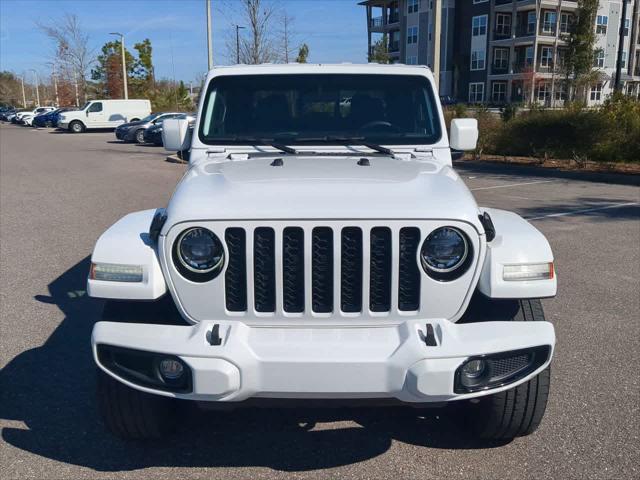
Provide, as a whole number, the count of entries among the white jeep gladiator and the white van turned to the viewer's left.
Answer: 1

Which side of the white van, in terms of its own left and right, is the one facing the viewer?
left

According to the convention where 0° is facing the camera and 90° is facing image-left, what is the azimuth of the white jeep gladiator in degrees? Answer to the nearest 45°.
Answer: approximately 0°

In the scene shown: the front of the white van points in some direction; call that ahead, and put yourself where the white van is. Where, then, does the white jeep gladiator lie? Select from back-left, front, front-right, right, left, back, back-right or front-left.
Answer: left

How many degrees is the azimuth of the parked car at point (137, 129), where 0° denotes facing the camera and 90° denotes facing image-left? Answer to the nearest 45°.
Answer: approximately 45°

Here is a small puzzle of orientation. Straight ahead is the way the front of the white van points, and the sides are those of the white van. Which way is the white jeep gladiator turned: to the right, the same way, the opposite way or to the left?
to the left

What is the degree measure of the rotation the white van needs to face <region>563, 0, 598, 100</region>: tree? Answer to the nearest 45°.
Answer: approximately 135° to its left

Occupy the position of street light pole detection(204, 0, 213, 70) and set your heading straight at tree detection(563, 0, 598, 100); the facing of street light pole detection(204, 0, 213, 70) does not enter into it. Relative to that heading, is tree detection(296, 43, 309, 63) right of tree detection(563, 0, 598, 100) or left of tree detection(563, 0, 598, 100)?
left

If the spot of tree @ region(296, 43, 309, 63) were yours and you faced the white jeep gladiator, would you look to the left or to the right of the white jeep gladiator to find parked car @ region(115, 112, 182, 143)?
right

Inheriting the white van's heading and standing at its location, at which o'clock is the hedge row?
The hedge row is roughly at 8 o'clock from the white van.

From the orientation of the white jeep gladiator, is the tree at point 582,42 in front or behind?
behind
